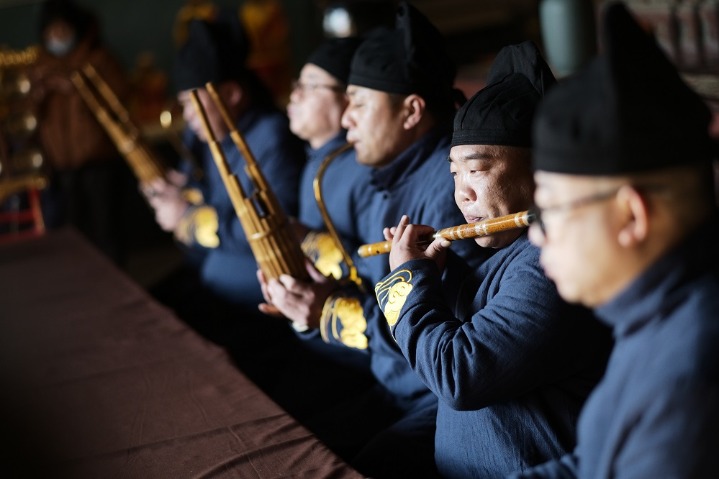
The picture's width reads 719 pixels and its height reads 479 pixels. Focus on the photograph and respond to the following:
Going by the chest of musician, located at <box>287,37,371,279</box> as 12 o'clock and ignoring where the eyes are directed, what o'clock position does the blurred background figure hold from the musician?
The blurred background figure is roughly at 2 o'clock from the musician.

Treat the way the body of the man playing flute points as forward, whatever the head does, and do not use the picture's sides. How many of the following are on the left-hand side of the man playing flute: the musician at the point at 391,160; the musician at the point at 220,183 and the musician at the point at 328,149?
0

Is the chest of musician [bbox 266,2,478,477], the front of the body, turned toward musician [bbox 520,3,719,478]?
no

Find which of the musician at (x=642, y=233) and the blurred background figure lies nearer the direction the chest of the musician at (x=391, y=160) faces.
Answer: the blurred background figure

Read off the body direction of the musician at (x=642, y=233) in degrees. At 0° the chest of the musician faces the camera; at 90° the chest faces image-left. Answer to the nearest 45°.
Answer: approximately 90°

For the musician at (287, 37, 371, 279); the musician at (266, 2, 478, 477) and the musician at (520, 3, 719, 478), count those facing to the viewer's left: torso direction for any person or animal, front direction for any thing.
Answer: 3

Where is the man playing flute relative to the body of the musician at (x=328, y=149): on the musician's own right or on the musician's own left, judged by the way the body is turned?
on the musician's own left

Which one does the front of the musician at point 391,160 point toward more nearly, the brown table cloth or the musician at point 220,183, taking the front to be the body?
the brown table cloth

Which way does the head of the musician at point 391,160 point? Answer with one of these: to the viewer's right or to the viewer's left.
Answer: to the viewer's left

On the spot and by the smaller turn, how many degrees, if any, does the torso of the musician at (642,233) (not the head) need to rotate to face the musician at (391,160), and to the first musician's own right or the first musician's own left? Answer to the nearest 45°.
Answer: approximately 45° to the first musician's own right

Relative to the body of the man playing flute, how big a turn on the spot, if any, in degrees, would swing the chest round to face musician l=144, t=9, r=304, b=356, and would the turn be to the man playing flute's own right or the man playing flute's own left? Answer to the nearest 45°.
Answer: approximately 90° to the man playing flute's own right

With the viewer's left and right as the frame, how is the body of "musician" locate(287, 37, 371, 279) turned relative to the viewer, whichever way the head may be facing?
facing to the left of the viewer

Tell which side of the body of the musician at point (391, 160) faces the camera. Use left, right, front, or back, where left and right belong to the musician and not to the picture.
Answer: left

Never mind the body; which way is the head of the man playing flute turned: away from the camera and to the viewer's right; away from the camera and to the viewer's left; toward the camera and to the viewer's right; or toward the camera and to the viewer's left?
toward the camera and to the viewer's left

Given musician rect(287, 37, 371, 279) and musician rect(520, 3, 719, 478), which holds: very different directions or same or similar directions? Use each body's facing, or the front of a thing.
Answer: same or similar directions

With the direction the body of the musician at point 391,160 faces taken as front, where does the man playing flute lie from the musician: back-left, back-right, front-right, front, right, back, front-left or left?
left

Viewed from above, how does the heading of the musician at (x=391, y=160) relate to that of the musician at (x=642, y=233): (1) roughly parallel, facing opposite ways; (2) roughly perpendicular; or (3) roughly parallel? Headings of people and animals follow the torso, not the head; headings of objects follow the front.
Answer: roughly parallel
